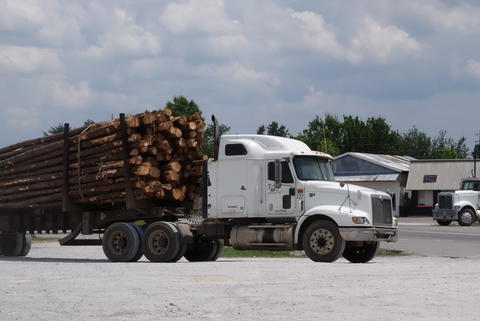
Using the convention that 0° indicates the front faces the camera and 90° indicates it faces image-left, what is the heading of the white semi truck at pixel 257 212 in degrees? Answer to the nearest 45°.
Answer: approximately 315°
